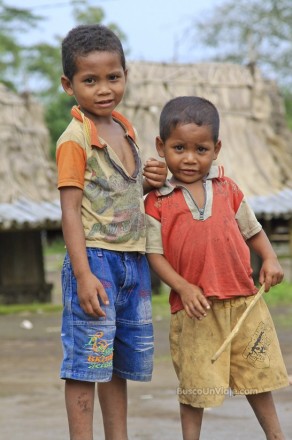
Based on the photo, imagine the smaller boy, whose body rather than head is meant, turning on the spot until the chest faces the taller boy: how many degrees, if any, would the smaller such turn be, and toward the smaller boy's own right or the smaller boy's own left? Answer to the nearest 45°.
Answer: approximately 90° to the smaller boy's own right

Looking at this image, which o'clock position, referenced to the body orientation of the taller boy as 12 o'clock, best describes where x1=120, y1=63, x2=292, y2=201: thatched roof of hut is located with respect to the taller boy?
The thatched roof of hut is roughly at 8 o'clock from the taller boy.

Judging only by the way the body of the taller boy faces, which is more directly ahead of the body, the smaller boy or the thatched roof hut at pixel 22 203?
the smaller boy

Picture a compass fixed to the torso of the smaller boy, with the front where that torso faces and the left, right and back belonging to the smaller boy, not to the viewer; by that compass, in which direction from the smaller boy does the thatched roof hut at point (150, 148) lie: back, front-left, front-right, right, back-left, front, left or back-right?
back

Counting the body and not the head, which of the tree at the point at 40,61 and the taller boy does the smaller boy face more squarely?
the taller boy

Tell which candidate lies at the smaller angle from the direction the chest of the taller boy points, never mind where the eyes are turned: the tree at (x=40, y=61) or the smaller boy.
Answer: the smaller boy

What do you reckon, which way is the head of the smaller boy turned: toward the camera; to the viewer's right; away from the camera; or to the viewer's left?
toward the camera

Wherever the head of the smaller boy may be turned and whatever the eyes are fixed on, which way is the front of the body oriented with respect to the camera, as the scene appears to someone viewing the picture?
toward the camera

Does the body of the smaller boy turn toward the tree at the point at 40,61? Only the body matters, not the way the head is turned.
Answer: no

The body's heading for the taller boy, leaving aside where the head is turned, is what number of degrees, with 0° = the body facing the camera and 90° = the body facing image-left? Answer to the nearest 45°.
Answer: approximately 315°

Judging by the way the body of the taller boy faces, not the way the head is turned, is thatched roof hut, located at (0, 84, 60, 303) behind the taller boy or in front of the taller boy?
behind

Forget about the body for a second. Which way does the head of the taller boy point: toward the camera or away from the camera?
toward the camera

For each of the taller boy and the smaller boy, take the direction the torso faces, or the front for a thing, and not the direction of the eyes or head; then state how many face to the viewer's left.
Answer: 0

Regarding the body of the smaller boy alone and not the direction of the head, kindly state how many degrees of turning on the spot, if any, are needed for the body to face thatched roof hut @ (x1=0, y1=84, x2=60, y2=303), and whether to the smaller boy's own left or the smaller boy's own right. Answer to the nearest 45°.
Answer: approximately 180°

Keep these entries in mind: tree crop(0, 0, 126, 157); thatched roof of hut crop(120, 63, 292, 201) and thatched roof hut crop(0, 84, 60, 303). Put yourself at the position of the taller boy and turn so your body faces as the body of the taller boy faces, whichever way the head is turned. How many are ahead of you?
0
